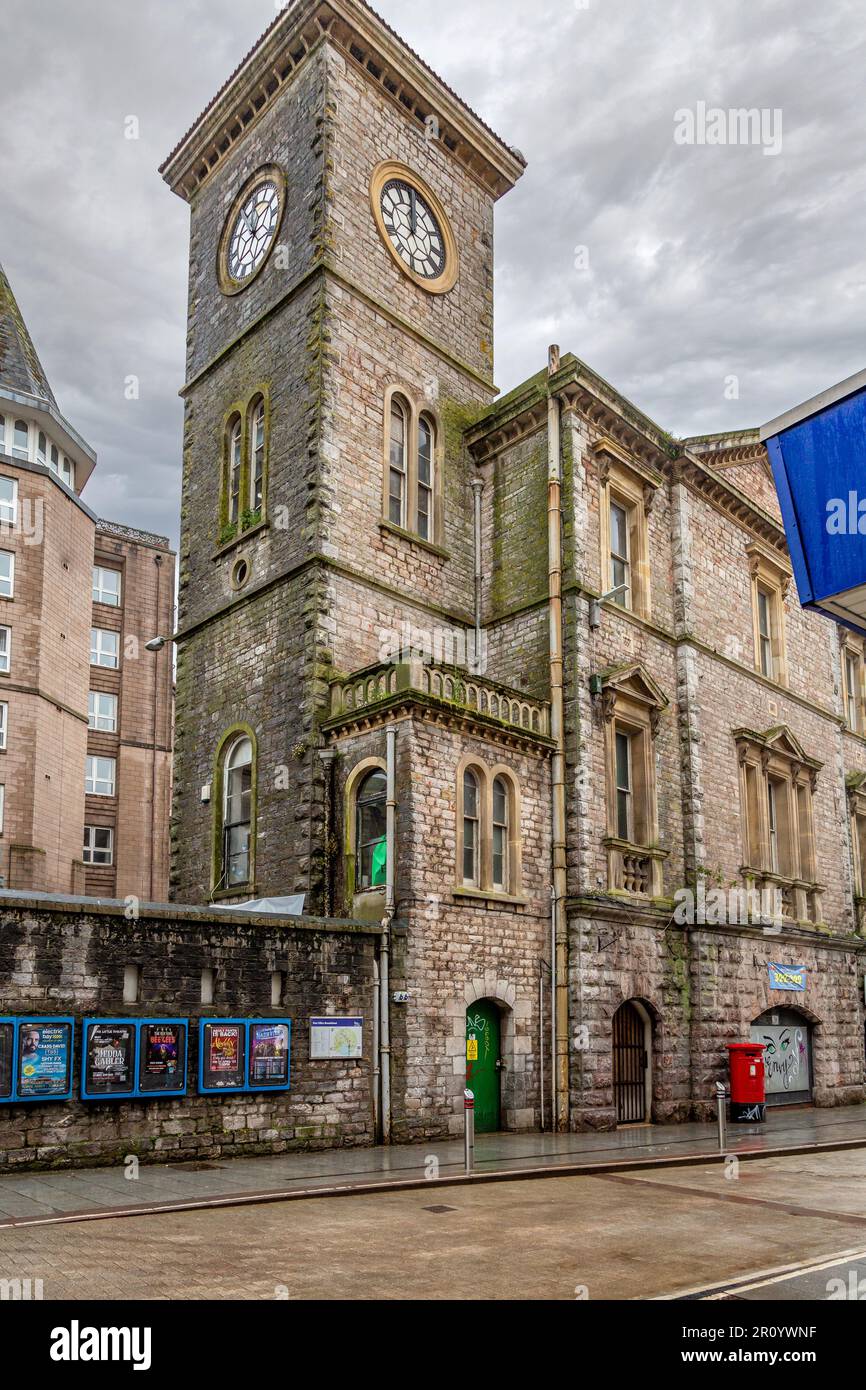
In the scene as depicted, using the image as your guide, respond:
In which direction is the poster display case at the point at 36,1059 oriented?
toward the camera

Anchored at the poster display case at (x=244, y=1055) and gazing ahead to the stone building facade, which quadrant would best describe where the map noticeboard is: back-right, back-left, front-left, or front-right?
front-right

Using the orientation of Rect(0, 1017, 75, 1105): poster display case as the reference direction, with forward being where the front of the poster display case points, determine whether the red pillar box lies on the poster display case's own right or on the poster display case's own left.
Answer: on the poster display case's own left

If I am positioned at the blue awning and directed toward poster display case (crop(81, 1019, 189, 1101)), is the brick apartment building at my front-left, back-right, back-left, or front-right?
front-right

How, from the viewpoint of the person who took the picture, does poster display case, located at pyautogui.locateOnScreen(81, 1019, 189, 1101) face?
facing the viewer

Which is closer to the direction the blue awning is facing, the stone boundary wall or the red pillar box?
the stone boundary wall

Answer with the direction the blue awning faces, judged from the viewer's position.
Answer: facing the viewer and to the left of the viewer

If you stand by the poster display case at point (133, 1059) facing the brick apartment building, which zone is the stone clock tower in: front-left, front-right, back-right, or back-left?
front-right

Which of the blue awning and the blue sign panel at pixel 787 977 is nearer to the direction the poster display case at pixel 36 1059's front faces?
the blue awning
